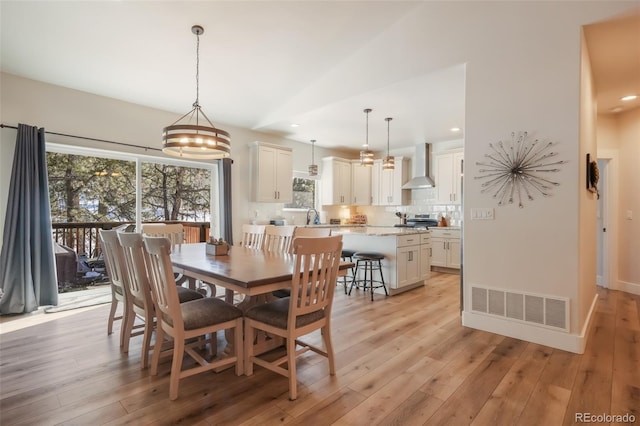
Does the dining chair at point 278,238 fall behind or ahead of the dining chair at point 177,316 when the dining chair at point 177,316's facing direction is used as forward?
ahead

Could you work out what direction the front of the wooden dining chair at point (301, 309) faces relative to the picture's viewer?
facing away from the viewer and to the left of the viewer

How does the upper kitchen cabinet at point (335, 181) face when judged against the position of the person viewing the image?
facing the viewer and to the right of the viewer

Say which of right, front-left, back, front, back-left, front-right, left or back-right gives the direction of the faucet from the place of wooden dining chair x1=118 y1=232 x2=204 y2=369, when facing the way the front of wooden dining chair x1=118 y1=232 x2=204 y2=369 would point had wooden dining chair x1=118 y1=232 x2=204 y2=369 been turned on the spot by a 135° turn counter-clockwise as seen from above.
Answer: back-right

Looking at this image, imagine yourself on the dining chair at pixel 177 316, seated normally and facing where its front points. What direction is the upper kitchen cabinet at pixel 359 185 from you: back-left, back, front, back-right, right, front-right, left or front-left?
front

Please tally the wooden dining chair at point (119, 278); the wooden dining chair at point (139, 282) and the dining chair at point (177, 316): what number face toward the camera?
0

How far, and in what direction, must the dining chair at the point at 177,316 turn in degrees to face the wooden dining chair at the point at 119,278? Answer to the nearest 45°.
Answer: approximately 90° to its left

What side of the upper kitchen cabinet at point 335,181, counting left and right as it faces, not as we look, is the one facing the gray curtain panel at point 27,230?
right

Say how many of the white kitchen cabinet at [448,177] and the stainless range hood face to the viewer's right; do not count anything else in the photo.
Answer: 0

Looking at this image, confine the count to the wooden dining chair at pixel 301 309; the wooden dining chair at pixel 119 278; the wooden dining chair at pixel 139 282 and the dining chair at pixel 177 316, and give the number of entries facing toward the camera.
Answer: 0

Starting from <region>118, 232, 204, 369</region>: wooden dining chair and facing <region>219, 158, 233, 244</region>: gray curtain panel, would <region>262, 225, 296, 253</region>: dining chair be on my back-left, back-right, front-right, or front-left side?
front-right

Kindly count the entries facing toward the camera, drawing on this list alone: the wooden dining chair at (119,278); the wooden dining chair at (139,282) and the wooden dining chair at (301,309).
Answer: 0

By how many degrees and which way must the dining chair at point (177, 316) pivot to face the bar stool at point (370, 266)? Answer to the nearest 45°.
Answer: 0° — it already faces it

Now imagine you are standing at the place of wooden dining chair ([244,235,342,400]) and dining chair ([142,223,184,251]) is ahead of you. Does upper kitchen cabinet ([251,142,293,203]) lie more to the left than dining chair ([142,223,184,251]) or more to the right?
right

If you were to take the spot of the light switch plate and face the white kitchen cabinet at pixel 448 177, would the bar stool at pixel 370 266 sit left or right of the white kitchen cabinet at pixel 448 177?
left

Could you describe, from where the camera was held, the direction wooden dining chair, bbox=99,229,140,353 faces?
facing away from the viewer and to the right of the viewer

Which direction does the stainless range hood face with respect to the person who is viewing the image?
facing the viewer and to the left of the viewer

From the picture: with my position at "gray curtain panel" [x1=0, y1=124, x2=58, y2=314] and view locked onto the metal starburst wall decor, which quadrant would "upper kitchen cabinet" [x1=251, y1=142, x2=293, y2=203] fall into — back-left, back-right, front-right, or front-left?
front-left

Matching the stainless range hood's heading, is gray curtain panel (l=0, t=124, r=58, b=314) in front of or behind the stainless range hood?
in front
